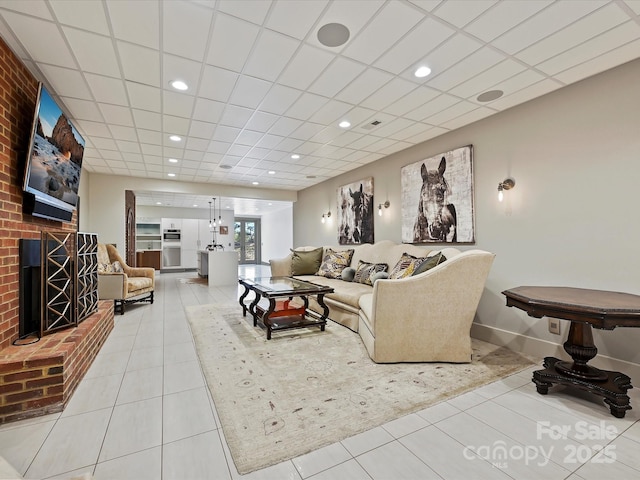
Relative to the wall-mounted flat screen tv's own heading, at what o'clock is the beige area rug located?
The beige area rug is roughly at 12 o'clock from the wall-mounted flat screen tv.

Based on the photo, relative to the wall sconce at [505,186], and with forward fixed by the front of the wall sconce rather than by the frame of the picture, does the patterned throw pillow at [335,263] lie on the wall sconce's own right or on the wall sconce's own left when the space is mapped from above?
on the wall sconce's own right

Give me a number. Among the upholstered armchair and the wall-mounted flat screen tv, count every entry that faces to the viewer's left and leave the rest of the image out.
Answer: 0

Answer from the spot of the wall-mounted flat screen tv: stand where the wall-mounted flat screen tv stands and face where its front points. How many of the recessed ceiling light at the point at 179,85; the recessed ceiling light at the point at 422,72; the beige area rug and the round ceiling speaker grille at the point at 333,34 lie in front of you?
4

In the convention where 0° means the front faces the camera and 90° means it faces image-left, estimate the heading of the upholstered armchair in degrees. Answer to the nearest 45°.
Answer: approximately 315°

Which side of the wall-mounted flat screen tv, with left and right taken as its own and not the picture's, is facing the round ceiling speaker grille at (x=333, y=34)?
front

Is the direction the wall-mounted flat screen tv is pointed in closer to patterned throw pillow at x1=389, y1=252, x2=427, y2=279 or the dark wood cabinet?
the patterned throw pillow

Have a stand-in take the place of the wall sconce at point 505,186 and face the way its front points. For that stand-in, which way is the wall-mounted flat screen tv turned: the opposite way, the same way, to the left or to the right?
the opposite way

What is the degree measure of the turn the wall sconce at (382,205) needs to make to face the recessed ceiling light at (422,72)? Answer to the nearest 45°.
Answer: approximately 45° to its left

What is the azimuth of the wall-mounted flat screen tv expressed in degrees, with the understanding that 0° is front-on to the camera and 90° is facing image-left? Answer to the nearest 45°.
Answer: approximately 315°

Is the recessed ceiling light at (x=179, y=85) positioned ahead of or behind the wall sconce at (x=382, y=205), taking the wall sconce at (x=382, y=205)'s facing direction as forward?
ahead
